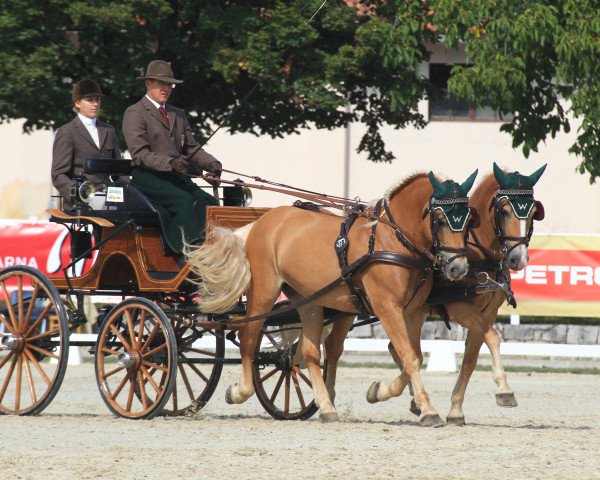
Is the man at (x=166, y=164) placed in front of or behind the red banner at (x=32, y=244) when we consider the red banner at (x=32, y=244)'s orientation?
in front

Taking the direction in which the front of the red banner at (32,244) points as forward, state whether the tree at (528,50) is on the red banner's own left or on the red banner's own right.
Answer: on the red banner's own left

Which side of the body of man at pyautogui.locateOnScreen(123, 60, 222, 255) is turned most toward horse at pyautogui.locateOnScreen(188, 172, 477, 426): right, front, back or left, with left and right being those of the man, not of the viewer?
front

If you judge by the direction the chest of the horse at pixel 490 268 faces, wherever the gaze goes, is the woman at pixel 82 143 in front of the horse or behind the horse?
behind

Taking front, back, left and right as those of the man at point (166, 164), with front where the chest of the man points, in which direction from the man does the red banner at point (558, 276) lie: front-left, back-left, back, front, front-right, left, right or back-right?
left
